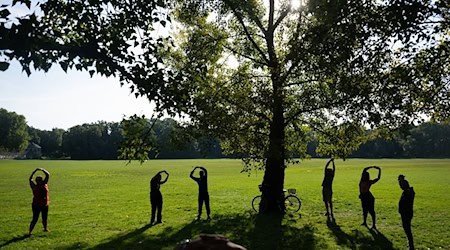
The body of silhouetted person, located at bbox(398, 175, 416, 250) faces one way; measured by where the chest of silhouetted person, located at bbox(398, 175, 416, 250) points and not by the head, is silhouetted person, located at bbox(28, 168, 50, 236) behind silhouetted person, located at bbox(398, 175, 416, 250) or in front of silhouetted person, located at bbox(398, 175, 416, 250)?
in front

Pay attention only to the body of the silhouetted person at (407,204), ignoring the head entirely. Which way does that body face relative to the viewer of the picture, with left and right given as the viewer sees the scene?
facing to the left of the viewer
